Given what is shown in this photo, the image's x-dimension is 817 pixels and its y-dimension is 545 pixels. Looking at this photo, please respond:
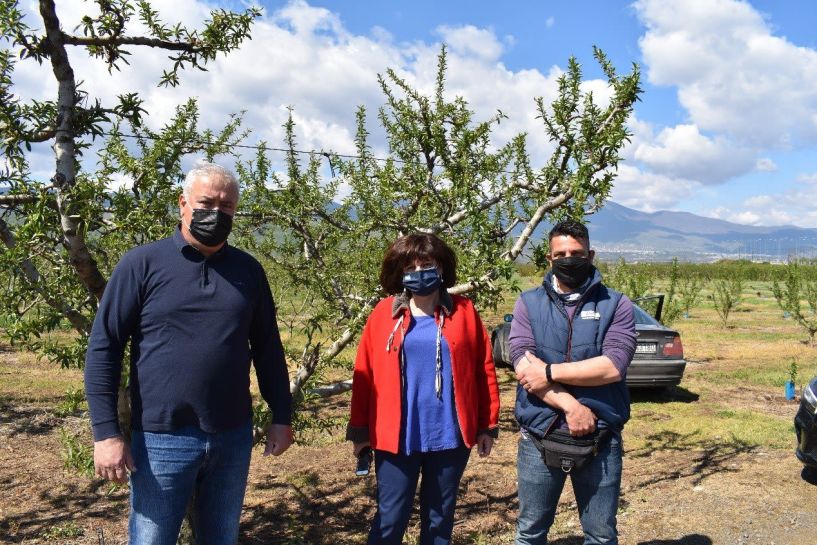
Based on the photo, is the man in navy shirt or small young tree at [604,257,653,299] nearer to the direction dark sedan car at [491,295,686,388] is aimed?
the small young tree

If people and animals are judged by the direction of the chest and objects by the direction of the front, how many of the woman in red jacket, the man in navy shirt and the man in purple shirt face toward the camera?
3

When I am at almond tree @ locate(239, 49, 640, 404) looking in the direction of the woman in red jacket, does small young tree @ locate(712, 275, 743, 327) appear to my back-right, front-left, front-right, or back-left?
back-left

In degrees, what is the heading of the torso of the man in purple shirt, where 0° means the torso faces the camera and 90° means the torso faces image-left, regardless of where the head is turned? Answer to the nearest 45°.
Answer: approximately 0°

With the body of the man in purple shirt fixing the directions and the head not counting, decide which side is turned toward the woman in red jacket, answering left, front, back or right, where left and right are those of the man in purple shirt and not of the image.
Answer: right

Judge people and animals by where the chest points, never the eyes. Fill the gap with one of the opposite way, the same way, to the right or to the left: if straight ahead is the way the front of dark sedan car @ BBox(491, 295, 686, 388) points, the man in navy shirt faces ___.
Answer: the opposite way

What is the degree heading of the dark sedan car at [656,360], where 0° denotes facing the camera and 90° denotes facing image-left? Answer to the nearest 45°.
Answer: approximately 135°

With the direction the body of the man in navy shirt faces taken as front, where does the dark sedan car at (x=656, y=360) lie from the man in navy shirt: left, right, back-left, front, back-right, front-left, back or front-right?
back-left

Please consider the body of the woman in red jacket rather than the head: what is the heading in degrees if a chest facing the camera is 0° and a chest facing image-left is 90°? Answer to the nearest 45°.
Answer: approximately 0°
